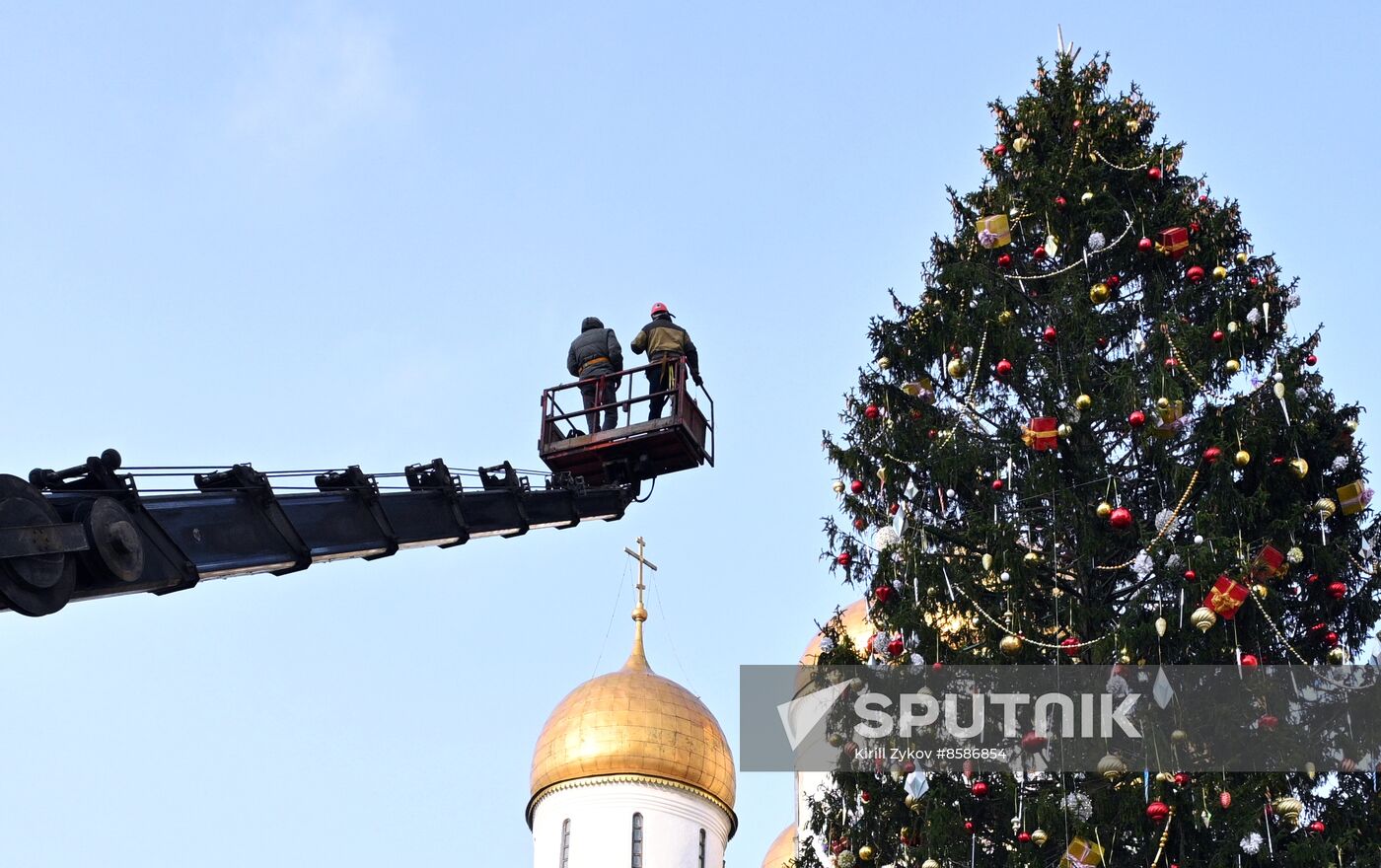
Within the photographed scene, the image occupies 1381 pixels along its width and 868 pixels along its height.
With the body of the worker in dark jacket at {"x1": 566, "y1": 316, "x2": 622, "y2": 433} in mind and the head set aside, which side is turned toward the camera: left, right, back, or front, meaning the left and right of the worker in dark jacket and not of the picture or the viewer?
back

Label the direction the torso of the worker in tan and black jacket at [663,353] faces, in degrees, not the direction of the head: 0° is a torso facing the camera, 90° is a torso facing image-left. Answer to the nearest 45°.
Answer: approximately 180°

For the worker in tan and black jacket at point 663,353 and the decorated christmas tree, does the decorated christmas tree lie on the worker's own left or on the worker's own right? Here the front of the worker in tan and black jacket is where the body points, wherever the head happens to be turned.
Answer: on the worker's own right

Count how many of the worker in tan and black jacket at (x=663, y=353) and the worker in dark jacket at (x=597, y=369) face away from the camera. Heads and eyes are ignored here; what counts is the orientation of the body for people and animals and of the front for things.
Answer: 2

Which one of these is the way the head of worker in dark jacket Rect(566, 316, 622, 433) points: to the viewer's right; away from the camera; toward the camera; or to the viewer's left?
away from the camera
